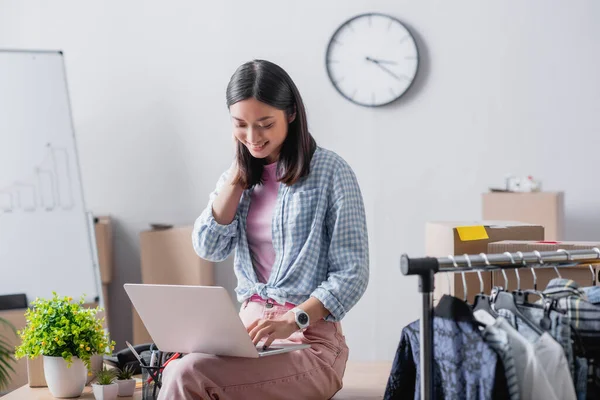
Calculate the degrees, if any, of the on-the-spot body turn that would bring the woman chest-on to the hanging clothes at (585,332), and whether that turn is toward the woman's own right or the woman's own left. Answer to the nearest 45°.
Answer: approximately 90° to the woman's own left

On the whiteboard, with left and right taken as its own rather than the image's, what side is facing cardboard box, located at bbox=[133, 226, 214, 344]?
left

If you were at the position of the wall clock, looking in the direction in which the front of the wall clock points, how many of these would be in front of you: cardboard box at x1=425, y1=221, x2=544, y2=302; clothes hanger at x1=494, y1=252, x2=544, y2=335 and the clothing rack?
3

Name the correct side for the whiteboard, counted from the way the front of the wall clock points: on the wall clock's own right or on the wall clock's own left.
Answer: on the wall clock's own right

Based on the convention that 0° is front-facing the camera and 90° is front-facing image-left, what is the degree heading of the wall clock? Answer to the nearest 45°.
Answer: approximately 0°

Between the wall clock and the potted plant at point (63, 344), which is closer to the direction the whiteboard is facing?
the potted plant

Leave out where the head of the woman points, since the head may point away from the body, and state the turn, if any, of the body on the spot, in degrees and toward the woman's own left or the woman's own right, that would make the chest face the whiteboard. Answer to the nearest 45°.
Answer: approximately 90° to the woman's own right

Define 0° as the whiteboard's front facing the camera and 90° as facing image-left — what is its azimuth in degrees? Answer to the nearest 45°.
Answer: approximately 0°

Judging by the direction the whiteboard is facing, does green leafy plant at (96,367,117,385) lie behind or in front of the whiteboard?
in front

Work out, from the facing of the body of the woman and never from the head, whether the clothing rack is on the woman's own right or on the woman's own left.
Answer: on the woman's own left

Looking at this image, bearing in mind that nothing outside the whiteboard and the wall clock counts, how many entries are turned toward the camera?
2

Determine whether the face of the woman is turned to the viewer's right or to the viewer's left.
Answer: to the viewer's left

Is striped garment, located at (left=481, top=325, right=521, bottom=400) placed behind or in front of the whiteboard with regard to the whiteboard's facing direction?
in front
